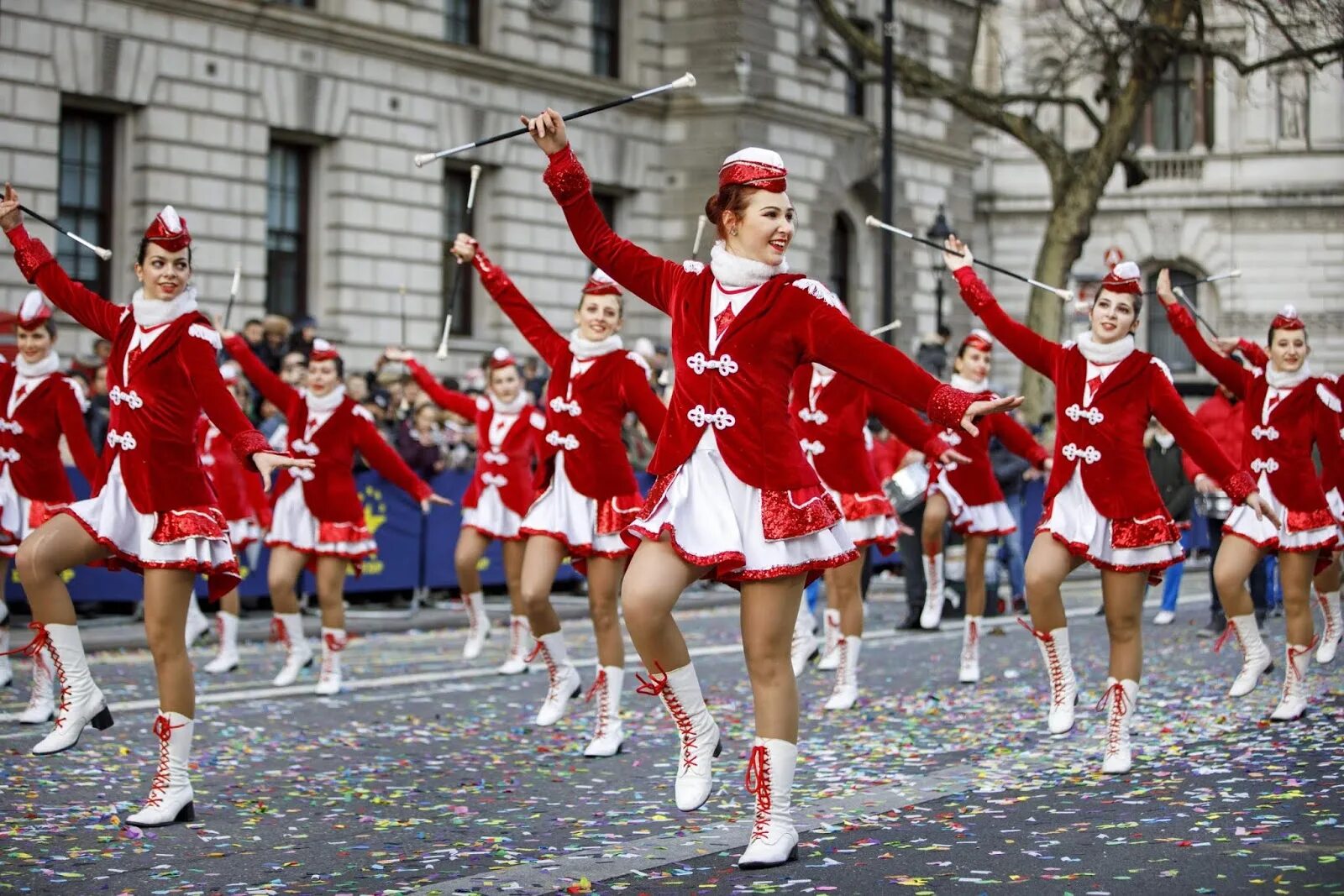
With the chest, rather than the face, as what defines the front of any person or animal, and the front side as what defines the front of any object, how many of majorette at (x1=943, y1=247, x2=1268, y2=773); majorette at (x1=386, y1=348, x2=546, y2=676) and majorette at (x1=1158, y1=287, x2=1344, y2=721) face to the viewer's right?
0

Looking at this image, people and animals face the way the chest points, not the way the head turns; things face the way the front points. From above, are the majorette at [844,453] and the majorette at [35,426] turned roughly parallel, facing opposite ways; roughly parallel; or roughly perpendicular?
roughly parallel

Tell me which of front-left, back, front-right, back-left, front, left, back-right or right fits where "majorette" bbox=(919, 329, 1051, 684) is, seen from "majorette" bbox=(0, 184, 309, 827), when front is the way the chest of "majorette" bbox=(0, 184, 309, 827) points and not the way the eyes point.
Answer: back

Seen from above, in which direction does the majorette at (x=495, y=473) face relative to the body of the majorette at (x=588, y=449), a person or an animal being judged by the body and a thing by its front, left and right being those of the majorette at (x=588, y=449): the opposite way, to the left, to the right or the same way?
the same way

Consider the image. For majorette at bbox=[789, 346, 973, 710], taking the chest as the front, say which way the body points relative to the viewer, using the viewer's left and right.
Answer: facing the viewer and to the left of the viewer

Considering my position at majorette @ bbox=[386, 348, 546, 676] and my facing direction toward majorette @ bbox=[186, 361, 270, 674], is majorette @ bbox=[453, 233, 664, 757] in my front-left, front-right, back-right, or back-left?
back-left

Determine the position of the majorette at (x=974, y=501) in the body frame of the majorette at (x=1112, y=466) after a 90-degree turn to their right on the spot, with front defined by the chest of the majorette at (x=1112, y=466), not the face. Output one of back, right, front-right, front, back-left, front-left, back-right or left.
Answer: front-right

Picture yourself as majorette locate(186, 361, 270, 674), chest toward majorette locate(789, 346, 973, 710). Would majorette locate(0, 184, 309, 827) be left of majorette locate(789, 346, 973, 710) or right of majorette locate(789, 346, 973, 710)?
right

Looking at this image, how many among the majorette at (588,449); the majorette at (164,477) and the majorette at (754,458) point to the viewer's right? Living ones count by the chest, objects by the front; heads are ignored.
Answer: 0

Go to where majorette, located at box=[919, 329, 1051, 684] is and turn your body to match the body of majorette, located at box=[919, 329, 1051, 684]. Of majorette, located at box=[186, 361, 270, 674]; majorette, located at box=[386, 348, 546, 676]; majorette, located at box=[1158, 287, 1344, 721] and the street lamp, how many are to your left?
1

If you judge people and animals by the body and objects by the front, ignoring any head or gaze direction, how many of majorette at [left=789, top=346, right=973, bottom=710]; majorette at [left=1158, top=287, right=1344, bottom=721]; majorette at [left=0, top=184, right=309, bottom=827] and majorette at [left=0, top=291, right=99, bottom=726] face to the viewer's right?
0

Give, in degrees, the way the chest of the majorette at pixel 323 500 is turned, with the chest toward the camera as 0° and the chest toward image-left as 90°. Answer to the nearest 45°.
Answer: approximately 45°

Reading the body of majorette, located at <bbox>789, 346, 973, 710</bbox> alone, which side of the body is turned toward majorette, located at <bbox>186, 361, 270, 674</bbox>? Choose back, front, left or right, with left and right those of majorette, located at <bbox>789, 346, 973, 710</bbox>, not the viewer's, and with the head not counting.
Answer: right

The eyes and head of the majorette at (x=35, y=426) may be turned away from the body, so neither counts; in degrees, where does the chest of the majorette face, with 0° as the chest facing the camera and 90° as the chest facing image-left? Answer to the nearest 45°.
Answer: approximately 45°

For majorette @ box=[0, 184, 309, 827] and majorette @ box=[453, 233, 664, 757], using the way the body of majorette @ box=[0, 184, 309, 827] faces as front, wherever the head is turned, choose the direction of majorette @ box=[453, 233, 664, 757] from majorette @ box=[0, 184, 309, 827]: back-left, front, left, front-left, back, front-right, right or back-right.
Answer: back

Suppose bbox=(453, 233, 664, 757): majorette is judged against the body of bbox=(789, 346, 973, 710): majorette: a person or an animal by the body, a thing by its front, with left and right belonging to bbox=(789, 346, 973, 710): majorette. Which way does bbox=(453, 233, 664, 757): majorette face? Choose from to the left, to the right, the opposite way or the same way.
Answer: the same way

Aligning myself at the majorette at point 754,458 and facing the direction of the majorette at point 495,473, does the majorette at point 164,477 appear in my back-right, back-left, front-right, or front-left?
front-left

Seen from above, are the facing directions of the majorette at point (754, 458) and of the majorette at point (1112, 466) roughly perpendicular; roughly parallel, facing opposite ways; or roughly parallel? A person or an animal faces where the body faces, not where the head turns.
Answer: roughly parallel

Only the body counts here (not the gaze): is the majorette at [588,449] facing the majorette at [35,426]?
no

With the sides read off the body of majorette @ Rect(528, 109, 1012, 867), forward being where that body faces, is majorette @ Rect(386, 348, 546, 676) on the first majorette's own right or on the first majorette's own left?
on the first majorette's own right

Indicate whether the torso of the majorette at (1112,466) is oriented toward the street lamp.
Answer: no
